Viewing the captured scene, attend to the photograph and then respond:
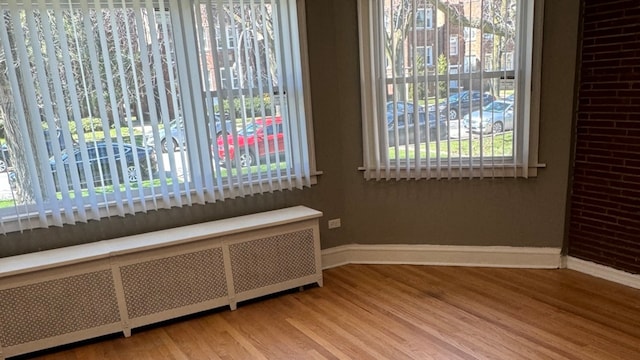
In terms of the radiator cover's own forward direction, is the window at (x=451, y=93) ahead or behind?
ahead

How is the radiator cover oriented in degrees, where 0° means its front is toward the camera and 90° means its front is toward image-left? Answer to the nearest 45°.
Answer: approximately 315°
